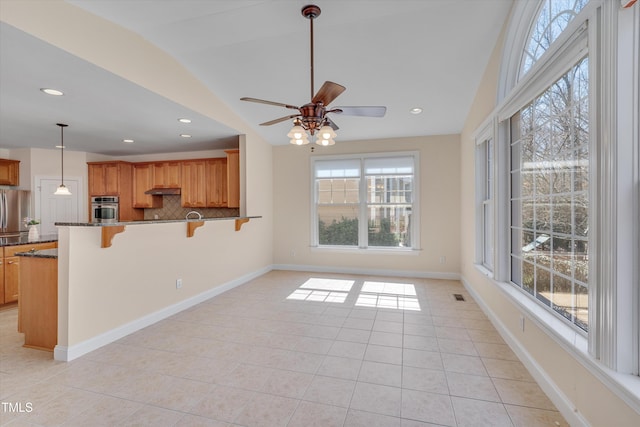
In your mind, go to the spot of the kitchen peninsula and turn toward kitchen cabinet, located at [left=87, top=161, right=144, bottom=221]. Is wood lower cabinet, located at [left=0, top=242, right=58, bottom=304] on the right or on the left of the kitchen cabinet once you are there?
left

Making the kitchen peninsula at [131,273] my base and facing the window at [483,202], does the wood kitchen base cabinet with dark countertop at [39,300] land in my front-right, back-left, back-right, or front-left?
back-right

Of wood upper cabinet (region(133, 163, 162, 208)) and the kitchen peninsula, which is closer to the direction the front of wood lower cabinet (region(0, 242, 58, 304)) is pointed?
the kitchen peninsula

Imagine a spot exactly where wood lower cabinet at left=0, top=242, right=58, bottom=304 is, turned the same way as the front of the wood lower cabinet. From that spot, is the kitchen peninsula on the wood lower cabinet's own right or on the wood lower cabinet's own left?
on the wood lower cabinet's own left

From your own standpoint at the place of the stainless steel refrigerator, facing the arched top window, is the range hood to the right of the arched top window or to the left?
left
